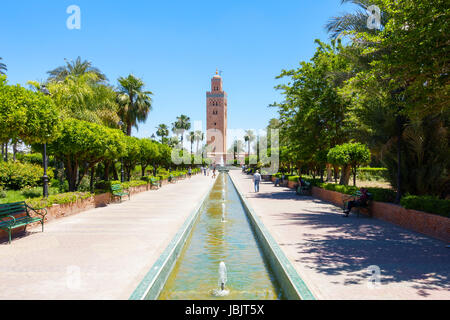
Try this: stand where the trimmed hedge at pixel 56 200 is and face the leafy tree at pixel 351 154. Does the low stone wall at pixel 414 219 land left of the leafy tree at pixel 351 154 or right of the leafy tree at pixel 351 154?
right

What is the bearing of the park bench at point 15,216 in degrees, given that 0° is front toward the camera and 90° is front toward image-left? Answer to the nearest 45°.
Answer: approximately 315°

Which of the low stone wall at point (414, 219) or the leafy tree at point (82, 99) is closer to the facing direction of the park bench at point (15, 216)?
the low stone wall

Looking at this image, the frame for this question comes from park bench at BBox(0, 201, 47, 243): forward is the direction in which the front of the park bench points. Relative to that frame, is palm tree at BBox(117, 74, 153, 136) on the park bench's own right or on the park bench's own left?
on the park bench's own left

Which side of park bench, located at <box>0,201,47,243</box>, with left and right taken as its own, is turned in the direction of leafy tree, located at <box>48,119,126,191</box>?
left

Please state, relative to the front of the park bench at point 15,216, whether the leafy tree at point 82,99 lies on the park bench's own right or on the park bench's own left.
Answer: on the park bench's own left

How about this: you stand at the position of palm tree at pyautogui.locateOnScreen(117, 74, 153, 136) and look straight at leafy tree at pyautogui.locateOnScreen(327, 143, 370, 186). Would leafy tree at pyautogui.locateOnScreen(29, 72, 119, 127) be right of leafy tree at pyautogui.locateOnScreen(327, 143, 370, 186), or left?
right

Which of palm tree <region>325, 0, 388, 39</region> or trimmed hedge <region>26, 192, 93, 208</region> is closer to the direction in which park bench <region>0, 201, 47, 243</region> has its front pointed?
the palm tree

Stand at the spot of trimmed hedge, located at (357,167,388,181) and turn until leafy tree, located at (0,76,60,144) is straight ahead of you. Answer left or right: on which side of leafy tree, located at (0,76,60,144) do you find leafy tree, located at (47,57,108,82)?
right

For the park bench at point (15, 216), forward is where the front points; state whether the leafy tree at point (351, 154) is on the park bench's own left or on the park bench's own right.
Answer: on the park bench's own left

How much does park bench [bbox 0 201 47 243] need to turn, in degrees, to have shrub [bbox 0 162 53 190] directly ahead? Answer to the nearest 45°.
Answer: approximately 135° to its left
